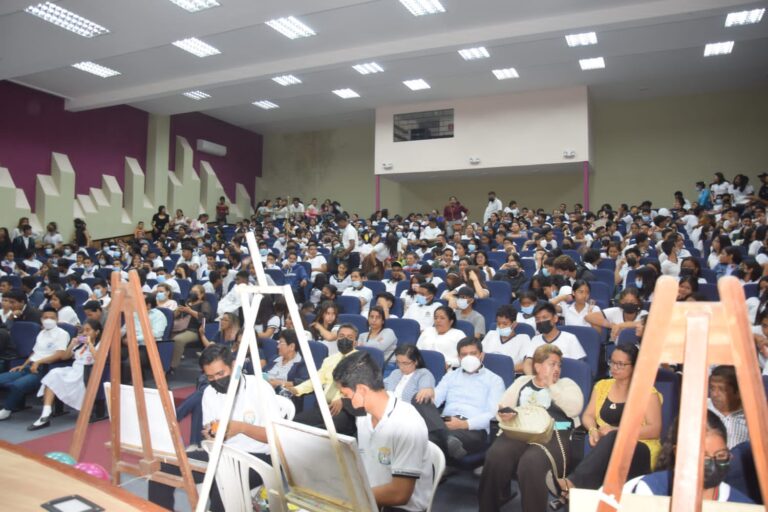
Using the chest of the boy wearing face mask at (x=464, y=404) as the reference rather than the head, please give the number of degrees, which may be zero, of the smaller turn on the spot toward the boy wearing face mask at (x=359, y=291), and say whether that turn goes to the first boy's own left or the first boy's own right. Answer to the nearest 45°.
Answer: approximately 180°

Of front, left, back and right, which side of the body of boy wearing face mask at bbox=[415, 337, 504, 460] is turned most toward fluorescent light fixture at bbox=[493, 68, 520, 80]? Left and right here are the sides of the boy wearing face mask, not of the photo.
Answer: back

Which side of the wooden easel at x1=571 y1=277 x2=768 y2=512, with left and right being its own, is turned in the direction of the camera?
back

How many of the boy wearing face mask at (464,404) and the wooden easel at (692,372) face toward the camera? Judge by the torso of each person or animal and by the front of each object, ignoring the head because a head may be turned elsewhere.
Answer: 1

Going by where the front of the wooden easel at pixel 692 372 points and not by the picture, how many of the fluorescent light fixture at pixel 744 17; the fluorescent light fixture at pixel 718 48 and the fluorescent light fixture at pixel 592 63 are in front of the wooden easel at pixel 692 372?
3
